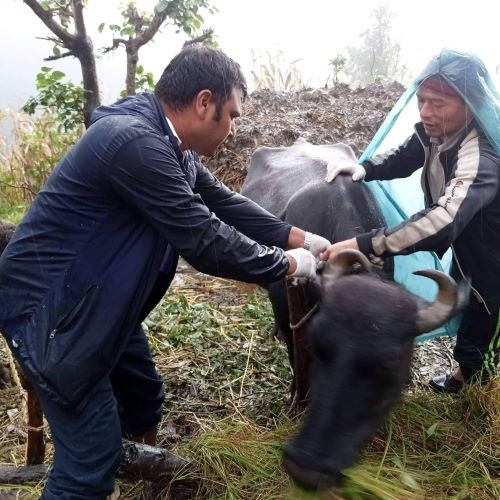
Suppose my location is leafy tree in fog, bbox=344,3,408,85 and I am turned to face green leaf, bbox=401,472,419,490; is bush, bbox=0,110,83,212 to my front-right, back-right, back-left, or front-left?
front-right

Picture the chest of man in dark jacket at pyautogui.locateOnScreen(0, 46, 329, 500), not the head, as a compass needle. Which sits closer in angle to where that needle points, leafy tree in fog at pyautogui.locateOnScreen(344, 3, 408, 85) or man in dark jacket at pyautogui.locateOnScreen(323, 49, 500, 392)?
the man in dark jacket

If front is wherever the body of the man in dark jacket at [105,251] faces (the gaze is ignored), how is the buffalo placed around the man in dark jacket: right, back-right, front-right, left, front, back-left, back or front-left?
front-left

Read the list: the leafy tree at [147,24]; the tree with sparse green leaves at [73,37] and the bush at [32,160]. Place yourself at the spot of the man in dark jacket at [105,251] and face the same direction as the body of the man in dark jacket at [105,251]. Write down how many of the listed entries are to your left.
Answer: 3

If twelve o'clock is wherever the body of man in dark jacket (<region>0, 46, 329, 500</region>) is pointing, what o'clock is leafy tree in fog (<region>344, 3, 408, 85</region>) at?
The leafy tree in fog is roughly at 10 o'clock from the man in dark jacket.

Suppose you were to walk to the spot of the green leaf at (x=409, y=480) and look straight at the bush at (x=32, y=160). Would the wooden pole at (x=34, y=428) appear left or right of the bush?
left

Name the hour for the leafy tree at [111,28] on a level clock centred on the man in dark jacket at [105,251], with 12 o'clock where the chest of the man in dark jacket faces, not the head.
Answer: The leafy tree is roughly at 9 o'clock from the man in dark jacket.

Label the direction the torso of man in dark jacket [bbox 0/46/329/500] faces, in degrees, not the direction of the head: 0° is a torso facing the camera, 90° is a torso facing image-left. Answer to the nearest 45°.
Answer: approximately 270°

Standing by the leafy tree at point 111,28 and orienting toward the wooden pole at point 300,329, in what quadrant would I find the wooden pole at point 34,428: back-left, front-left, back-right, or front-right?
front-right

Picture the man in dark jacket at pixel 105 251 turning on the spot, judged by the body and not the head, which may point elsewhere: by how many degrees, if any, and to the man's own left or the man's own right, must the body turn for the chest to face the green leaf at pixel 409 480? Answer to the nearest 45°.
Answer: approximately 45° to the man's own right

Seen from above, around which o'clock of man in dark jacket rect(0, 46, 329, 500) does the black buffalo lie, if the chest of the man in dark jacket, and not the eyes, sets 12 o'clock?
The black buffalo is roughly at 1 o'clock from the man in dark jacket.

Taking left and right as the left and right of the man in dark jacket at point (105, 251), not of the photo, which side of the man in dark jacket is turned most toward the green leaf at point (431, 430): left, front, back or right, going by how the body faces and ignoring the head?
front

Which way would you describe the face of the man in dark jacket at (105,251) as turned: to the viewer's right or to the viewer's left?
to the viewer's right
